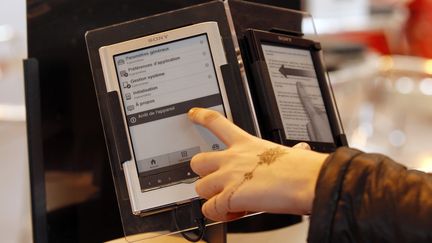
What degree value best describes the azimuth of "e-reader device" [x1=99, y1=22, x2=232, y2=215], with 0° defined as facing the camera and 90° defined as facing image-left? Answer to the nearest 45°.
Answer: approximately 0°
